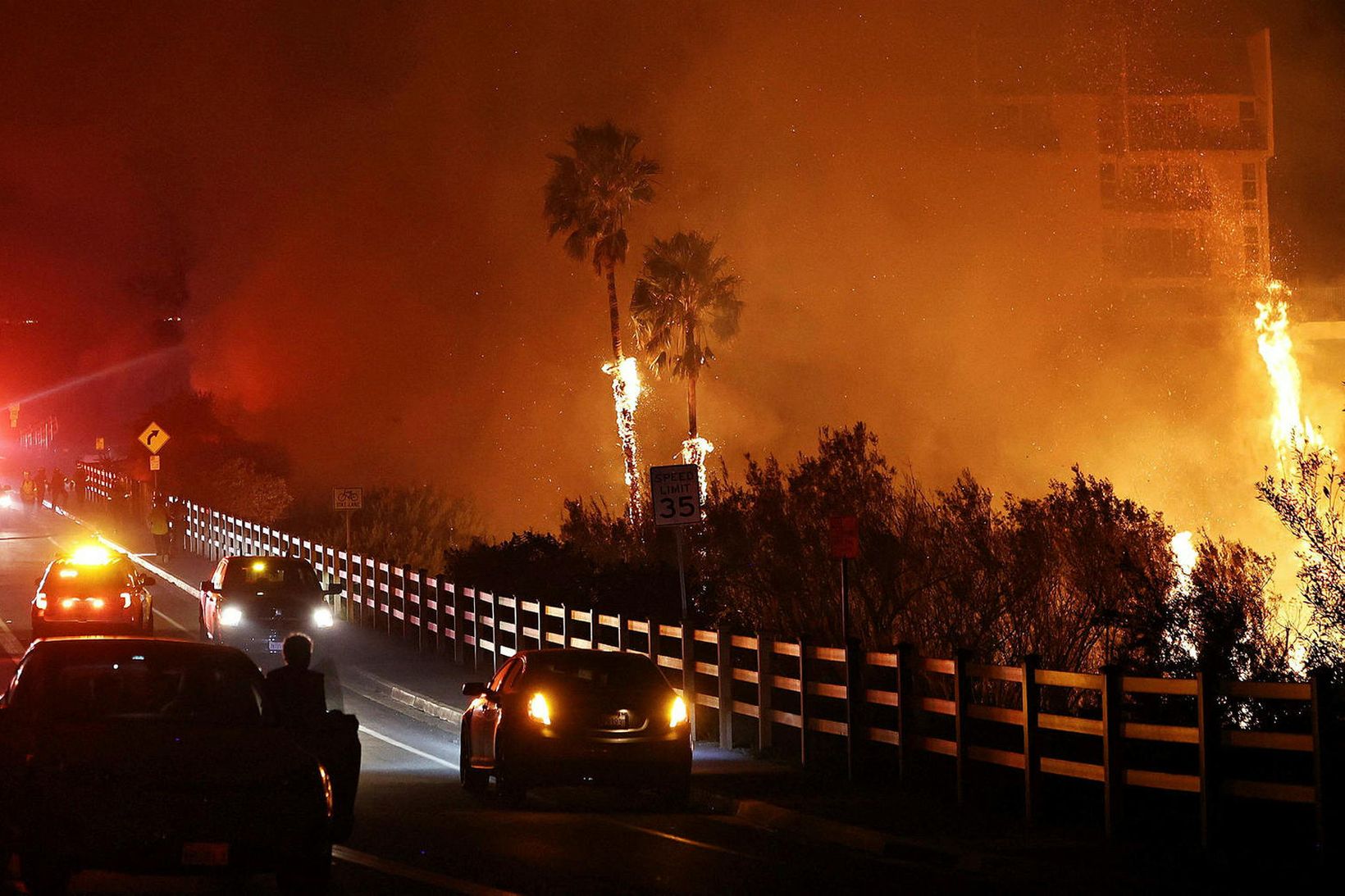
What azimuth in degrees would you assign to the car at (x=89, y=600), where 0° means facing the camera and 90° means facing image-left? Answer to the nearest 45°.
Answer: approximately 180°

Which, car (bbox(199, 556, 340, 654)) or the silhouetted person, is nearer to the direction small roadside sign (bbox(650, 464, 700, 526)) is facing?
the silhouetted person

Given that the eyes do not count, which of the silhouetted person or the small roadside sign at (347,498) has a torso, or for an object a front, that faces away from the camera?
the silhouetted person

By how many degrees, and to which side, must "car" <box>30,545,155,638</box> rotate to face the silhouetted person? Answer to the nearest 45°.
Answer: approximately 180°

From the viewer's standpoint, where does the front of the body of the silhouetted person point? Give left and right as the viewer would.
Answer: facing away from the viewer

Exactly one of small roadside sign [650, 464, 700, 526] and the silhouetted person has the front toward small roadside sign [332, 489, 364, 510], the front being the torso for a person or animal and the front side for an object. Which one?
the silhouetted person

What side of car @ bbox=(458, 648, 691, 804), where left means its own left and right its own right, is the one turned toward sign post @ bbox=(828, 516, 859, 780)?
right

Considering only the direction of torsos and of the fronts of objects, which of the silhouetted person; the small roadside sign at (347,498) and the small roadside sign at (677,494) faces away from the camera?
the silhouetted person

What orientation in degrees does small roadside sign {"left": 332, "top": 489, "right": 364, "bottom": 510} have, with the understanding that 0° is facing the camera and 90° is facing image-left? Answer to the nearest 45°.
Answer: approximately 0°

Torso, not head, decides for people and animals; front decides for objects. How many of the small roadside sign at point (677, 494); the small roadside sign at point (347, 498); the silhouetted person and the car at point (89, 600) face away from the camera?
2

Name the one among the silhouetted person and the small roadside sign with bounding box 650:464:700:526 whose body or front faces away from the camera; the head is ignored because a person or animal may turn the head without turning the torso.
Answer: the silhouetted person
